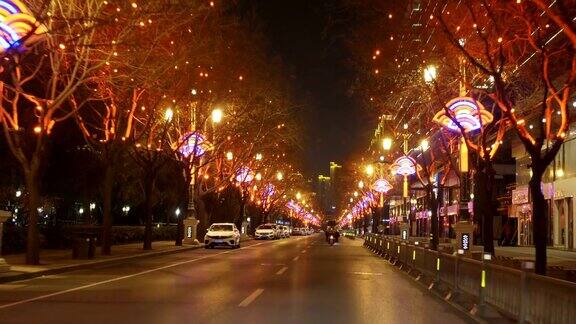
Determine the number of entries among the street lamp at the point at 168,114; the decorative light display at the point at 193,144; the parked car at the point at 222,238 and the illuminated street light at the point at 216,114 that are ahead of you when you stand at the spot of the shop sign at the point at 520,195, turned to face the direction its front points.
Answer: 4

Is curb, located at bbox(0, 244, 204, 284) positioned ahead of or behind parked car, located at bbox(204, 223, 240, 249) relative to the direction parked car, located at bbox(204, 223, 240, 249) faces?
ahead

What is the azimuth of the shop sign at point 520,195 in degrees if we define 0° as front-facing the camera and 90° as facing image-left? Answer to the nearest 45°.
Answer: approximately 45°

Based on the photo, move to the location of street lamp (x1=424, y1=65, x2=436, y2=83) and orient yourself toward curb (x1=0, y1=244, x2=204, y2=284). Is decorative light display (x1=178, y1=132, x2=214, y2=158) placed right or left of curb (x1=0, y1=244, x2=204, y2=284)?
right

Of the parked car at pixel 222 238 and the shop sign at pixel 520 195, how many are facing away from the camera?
0

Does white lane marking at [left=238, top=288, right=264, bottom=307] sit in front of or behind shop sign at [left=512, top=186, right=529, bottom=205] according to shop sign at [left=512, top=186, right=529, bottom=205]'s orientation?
in front

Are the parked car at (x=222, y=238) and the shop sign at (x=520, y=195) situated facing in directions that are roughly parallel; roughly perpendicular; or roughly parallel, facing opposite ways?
roughly perpendicular

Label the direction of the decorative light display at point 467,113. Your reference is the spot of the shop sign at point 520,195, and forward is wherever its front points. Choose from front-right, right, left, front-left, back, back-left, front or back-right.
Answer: front-left

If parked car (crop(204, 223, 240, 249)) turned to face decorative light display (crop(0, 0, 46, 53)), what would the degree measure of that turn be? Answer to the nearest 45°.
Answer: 0° — it already faces it

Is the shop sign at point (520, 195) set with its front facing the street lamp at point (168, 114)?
yes

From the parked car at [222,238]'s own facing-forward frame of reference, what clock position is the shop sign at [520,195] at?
The shop sign is roughly at 9 o'clock from the parked car.

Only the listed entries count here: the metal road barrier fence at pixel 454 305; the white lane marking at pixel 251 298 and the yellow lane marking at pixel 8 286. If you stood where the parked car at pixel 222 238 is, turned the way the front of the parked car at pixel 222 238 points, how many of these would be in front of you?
3

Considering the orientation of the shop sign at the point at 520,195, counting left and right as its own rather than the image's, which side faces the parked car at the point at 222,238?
front

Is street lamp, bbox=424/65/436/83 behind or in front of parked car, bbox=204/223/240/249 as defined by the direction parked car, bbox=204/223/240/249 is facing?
in front
